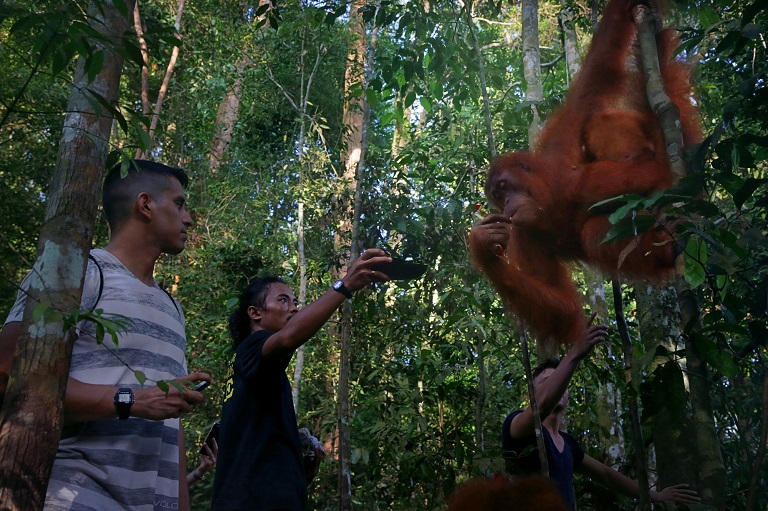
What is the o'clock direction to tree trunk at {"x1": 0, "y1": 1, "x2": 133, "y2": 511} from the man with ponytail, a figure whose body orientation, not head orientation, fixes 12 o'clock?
The tree trunk is roughly at 4 o'clock from the man with ponytail.

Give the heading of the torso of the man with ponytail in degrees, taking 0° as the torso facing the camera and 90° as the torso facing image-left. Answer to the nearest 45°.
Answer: approximately 270°

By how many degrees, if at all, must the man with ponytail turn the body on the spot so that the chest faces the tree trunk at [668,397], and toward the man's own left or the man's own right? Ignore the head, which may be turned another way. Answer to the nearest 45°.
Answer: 0° — they already face it

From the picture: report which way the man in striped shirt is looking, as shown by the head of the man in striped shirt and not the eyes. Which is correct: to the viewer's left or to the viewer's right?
to the viewer's right

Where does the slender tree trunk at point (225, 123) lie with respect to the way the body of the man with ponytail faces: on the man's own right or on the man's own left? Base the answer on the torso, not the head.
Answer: on the man's own left
